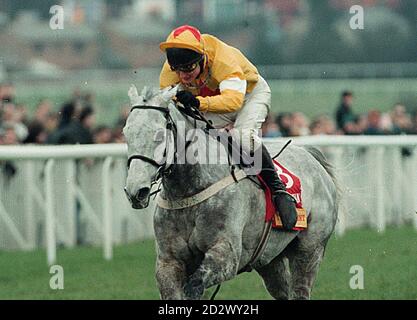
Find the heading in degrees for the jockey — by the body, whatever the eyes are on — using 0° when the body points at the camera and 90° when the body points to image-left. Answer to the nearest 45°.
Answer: approximately 45°

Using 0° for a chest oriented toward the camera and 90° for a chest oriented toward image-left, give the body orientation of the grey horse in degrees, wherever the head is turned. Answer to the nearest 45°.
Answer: approximately 45°
